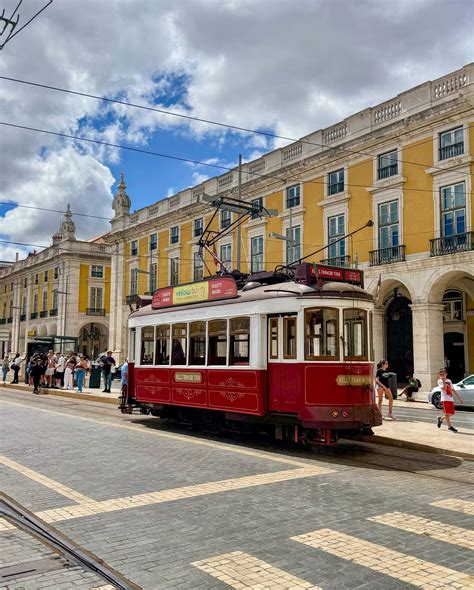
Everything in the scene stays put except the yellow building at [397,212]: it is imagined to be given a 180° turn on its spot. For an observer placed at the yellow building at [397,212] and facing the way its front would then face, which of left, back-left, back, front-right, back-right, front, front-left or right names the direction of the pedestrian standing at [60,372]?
back-left

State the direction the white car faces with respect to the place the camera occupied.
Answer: facing to the left of the viewer

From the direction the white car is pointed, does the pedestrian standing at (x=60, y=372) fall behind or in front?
in front

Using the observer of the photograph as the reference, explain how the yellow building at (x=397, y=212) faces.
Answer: facing the viewer and to the left of the viewer

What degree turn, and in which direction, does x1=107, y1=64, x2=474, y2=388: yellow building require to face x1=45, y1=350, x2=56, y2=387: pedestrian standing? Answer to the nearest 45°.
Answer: approximately 45° to its right

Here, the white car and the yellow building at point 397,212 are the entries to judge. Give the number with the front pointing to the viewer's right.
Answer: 0

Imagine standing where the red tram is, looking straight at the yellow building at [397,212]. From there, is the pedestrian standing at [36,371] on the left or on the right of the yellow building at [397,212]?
left

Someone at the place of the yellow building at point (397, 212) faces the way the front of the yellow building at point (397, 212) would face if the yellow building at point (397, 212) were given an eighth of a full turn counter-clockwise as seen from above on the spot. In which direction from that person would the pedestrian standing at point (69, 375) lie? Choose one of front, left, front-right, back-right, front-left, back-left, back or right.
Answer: right

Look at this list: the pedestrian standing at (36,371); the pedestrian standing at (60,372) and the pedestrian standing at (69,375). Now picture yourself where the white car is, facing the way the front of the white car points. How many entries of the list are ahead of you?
3

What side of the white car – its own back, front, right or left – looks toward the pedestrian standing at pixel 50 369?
front
